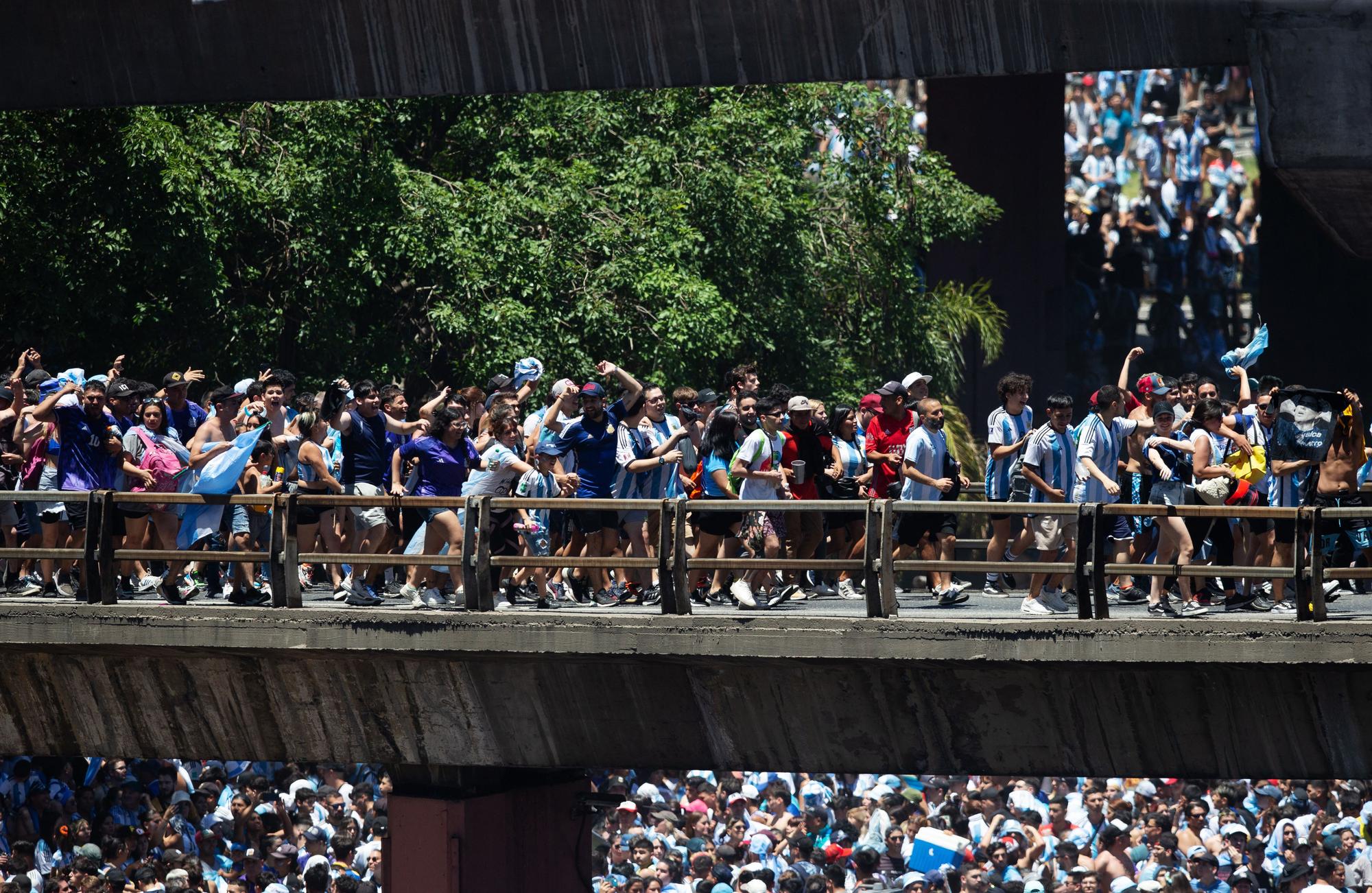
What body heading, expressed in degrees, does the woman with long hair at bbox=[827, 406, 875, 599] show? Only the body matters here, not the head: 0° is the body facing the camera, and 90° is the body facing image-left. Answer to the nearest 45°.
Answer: approximately 315°

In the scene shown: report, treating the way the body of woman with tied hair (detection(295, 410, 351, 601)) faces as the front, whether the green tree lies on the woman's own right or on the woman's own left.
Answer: on the woman's own left

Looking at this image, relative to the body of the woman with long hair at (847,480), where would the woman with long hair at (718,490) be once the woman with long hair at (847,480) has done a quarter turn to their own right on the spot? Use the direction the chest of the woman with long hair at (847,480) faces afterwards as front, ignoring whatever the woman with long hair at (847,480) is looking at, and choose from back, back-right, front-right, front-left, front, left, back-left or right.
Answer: front
